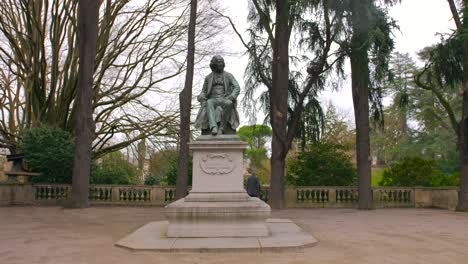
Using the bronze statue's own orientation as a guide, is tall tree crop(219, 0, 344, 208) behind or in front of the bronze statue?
behind

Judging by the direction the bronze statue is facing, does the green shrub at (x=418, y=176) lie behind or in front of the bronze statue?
behind

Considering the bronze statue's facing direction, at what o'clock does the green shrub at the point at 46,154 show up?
The green shrub is roughly at 5 o'clock from the bronze statue.

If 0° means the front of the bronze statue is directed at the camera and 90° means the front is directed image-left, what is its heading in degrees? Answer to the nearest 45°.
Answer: approximately 0°

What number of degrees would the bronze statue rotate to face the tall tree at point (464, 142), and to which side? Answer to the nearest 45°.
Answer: approximately 135° to its left

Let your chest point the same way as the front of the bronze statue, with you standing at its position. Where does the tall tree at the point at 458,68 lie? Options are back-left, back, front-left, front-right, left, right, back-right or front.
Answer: back-left

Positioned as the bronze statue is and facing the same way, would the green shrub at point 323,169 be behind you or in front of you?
behind

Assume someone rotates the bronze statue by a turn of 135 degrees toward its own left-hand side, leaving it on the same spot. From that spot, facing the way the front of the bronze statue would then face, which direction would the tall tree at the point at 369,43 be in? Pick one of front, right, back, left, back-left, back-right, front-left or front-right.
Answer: front
